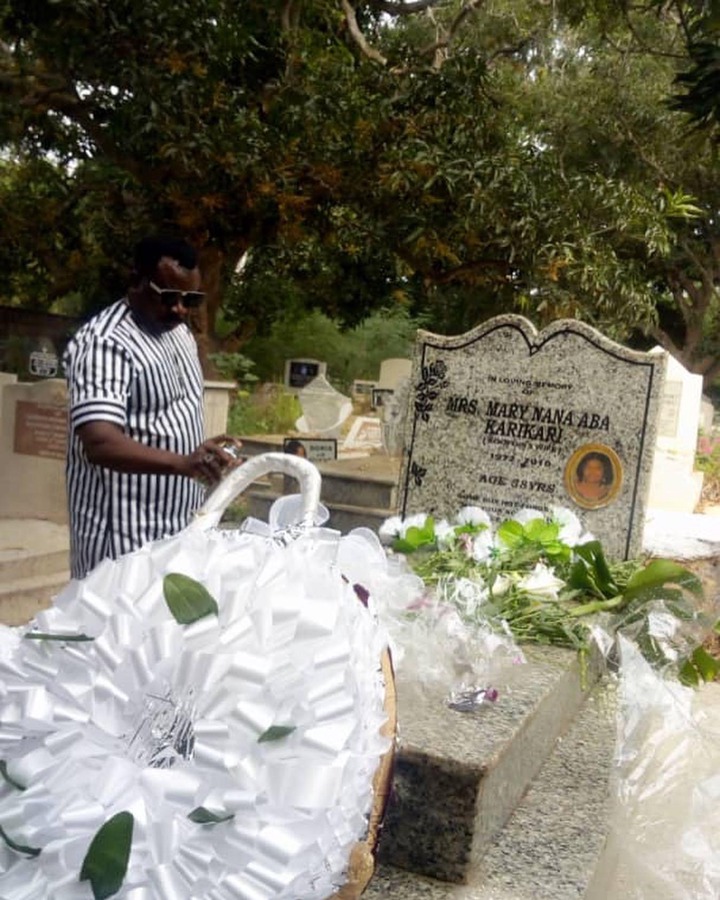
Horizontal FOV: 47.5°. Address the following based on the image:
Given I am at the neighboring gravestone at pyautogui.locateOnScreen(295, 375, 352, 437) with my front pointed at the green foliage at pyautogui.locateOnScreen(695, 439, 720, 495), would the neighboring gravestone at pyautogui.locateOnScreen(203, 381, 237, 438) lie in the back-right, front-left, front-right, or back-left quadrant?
back-right

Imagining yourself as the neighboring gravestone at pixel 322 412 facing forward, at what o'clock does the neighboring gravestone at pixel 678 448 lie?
the neighboring gravestone at pixel 678 448 is roughly at 10 o'clock from the neighboring gravestone at pixel 322 412.

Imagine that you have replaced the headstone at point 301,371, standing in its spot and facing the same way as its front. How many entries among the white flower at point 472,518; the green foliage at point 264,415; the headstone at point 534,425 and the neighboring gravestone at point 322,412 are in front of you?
4

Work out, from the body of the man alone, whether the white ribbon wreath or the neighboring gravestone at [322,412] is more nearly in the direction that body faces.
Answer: the white ribbon wreath

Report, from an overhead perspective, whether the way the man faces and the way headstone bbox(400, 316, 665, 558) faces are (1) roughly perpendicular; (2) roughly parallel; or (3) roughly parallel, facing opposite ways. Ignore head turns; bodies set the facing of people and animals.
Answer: roughly perpendicular

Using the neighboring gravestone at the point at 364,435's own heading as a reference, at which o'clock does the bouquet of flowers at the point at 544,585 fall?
The bouquet of flowers is roughly at 12 o'clock from the neighboring gravestone.

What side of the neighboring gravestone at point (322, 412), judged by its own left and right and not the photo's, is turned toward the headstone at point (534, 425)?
front
